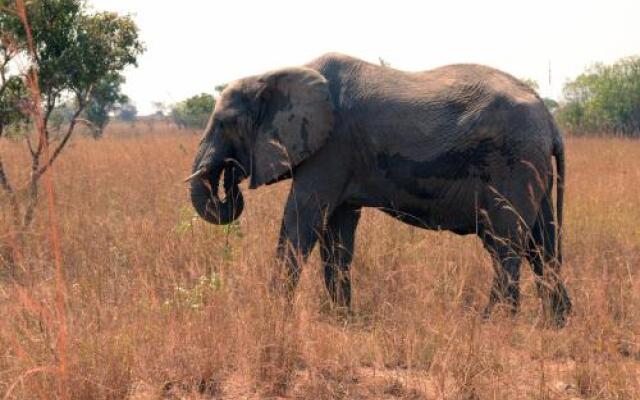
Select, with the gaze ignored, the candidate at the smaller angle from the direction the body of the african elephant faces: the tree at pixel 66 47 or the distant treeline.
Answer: the tree

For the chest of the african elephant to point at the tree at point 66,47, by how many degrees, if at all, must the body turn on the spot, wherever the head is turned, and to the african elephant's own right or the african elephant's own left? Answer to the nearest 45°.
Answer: approximately 45° to the african elephant's own right

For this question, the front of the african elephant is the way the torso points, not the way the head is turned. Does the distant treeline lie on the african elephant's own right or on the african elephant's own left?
on the african elephant's own right

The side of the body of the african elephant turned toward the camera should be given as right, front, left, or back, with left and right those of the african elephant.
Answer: left
